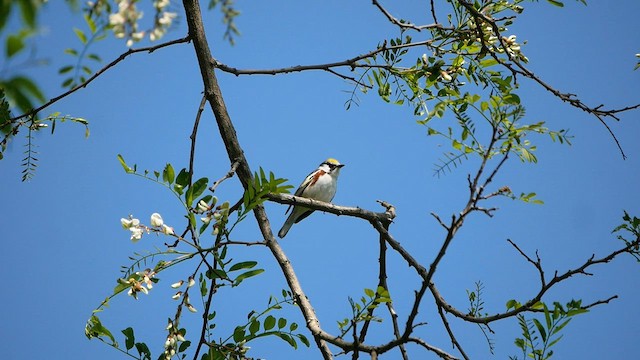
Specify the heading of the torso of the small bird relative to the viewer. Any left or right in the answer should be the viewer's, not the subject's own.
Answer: facing the viewer and to the right of the viewer
